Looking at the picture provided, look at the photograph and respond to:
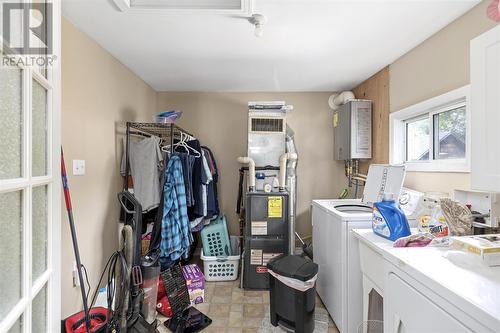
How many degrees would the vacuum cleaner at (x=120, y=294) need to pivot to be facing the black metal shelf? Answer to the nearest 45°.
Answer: approximately 90° to its left

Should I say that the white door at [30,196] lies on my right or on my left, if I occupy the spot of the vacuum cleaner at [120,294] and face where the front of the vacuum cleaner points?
on my right

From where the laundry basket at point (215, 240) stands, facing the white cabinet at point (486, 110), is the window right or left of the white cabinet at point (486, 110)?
left

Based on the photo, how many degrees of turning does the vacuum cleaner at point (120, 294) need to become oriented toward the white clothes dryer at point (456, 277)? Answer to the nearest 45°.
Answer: approximately 45° to its right

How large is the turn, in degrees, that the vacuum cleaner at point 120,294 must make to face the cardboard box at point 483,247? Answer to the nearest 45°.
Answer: approximately 45° to its right
